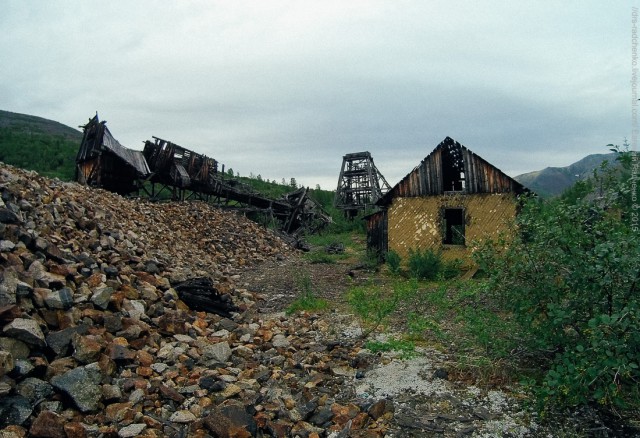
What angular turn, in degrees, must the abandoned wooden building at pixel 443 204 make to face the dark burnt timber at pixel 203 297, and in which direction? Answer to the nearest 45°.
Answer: approximately 45° to its right

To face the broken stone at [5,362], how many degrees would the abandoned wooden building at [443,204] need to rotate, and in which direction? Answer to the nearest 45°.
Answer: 0° — it already faces it

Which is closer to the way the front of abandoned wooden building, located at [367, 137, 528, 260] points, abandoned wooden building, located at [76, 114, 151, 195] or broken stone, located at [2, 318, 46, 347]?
the broken stone

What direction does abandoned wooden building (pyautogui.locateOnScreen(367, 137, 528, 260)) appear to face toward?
toward the camera

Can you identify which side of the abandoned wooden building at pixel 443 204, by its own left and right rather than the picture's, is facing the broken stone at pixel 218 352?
front

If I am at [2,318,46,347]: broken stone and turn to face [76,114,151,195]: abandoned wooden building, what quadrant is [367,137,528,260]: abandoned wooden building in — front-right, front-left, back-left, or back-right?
front-right

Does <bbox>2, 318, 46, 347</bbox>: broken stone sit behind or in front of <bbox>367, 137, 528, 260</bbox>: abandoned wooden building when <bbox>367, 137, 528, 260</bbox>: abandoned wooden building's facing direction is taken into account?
in front

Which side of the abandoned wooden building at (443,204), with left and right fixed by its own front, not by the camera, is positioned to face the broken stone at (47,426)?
front

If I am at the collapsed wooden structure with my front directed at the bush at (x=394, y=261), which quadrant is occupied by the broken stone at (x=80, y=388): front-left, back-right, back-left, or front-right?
front-right

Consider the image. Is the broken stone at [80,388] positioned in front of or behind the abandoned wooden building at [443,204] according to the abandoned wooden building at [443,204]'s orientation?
in front

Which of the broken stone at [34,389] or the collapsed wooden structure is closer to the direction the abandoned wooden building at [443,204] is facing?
the broken stone

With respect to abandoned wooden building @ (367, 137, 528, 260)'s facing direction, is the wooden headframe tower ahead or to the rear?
to the rear

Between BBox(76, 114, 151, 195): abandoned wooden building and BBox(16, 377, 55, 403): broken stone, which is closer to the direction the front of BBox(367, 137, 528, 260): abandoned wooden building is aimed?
the broken stone
